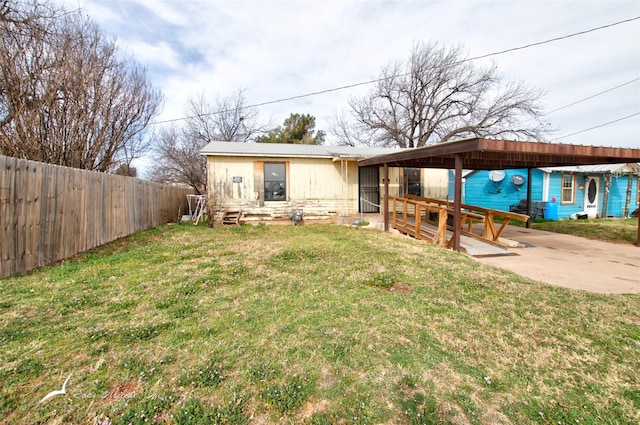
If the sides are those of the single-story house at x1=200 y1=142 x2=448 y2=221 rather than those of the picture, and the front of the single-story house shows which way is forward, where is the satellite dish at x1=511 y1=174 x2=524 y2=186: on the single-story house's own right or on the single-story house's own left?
on the single-story house's own left

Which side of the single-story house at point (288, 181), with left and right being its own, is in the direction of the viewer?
front

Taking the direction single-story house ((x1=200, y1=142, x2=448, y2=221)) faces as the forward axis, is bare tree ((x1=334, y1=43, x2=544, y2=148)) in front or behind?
behind

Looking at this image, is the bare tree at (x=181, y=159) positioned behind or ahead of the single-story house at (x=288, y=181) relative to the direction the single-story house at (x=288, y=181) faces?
behind

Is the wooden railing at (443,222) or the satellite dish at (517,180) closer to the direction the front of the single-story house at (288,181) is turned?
the wooden railing

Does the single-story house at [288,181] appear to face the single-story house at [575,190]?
no

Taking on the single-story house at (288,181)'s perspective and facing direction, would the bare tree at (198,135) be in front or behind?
behind

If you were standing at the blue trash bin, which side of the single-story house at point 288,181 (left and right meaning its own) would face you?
left

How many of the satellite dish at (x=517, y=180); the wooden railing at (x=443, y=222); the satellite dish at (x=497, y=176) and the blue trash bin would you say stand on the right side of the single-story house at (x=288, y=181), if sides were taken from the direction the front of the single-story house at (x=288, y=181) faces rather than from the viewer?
0

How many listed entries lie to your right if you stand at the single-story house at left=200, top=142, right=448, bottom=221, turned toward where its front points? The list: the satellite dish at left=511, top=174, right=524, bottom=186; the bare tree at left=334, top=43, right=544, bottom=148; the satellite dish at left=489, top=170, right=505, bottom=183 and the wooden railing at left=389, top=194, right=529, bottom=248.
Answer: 0

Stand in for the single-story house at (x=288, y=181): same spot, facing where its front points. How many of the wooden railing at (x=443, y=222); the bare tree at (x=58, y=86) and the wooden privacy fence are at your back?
0

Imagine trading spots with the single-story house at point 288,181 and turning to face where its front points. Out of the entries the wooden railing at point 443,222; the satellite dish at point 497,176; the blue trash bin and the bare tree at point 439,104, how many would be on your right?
0

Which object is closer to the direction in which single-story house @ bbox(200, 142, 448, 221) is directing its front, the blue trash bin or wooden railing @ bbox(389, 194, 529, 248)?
the wooden railing

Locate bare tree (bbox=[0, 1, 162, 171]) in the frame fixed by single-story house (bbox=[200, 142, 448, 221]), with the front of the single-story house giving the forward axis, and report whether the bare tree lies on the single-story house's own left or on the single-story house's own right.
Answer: on the single-story house's own right

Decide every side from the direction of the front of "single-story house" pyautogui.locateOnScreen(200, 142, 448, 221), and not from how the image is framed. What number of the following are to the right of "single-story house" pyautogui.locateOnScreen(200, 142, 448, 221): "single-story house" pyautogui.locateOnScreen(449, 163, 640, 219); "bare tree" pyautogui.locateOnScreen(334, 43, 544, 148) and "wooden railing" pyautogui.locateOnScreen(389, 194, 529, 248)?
0
